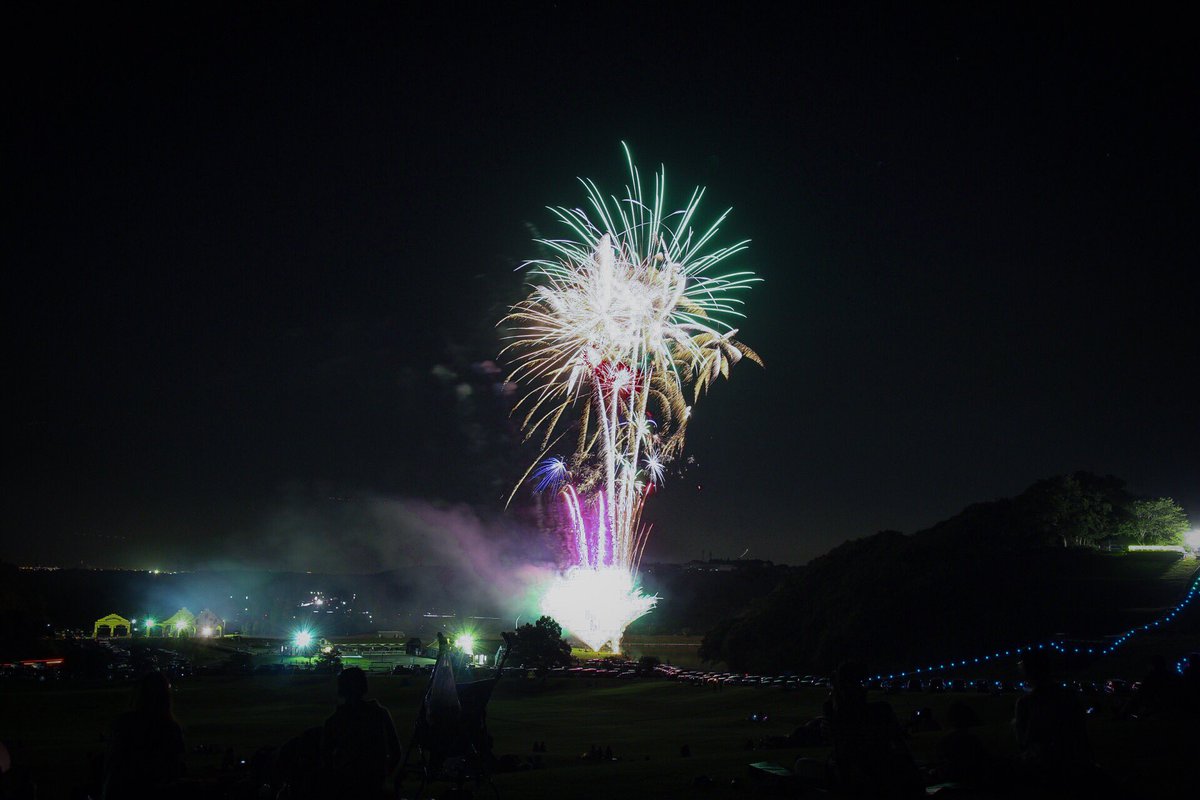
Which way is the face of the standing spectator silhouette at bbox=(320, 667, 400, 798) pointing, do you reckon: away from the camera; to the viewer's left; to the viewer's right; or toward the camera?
away from the camera

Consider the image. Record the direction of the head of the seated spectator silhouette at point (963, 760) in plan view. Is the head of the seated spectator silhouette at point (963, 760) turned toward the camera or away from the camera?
away from the camera

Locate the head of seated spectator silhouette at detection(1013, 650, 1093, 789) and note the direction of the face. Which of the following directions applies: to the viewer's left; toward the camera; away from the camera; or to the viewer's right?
away from the camera

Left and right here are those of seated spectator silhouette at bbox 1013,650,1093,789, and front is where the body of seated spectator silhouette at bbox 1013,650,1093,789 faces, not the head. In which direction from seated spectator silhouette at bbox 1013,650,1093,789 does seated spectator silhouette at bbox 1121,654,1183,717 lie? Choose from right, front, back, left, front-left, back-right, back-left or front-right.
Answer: front-right

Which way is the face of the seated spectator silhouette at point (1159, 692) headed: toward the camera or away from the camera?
away from the camera

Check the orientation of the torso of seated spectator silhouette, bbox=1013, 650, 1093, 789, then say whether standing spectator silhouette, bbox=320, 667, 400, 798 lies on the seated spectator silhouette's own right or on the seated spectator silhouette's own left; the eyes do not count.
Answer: on the seated spectator silhouette's own left

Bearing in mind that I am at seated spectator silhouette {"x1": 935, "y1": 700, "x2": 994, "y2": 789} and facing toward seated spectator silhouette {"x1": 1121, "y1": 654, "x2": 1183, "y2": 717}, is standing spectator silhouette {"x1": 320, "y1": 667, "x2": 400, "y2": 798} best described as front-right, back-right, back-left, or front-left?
back-left

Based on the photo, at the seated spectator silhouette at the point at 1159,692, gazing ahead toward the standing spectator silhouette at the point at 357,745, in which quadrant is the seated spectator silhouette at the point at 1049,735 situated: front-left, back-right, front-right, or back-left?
front-left

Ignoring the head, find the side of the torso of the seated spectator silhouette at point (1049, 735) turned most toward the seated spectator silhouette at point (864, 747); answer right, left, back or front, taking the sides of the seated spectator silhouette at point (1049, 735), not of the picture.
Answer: left

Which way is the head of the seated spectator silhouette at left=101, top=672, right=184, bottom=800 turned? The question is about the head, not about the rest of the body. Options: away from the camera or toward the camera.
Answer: away from the camera

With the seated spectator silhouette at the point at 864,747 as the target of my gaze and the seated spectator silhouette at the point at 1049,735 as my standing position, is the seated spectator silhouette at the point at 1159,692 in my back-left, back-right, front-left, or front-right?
back-right

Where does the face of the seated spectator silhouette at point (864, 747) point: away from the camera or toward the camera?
away from the camera

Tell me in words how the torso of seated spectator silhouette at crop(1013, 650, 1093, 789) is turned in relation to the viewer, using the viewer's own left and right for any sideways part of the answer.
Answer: facing away from the viewer and to the left of the viewer
